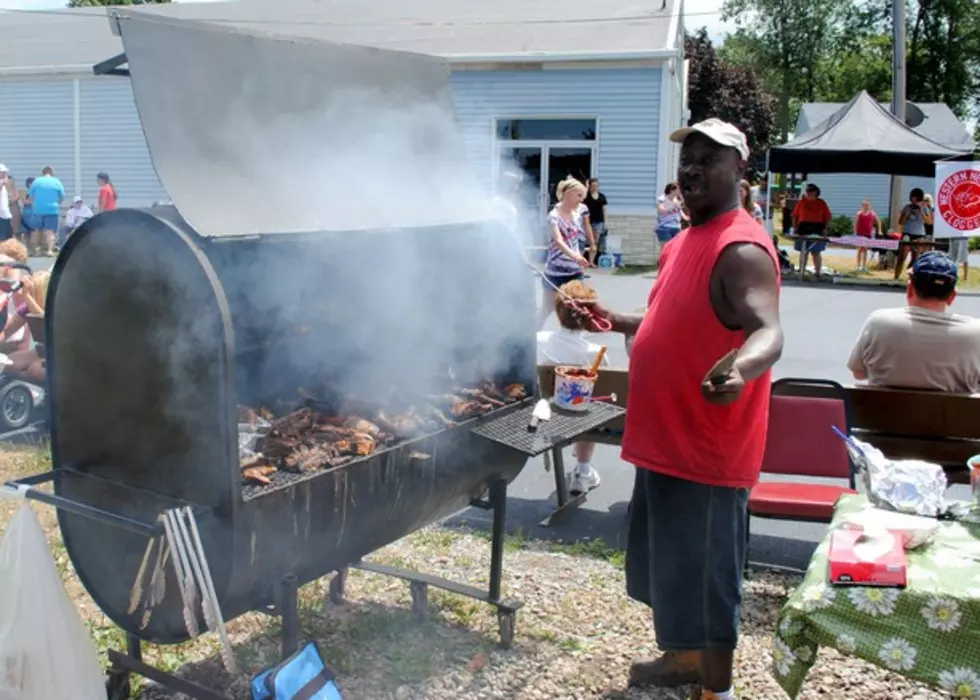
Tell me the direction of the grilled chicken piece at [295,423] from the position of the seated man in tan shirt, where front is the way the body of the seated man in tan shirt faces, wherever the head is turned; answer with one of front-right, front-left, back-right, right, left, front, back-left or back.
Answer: back-left

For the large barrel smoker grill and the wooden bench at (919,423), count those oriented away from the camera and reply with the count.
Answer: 1

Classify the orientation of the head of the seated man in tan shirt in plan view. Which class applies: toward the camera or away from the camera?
away from the camera

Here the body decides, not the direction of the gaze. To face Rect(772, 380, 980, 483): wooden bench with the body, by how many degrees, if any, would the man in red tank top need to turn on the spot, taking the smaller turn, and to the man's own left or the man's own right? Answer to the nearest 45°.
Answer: approximately 180°

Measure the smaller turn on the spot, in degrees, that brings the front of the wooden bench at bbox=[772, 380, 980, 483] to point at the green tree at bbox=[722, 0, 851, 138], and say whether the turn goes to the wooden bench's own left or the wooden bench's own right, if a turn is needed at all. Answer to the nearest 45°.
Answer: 0° — it already faces it

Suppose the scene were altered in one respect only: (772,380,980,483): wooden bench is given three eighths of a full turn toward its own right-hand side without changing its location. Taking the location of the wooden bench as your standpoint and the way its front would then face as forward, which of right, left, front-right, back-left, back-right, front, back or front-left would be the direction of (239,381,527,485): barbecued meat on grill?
right

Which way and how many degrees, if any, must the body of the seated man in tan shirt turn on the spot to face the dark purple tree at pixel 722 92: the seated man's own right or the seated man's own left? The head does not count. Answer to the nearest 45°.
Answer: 0° — they already face it

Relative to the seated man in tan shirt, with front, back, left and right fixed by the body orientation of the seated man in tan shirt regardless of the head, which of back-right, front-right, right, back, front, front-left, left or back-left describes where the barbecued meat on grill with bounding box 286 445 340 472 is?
back-left

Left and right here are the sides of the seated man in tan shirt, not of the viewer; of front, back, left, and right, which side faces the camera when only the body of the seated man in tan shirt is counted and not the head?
back

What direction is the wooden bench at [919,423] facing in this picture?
away from the camera

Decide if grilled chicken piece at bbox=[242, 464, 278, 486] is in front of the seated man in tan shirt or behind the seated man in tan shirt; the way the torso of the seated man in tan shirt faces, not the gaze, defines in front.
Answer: behind

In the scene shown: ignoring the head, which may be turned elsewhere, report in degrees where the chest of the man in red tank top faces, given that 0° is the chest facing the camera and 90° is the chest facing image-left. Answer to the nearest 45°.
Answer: approximately 45°

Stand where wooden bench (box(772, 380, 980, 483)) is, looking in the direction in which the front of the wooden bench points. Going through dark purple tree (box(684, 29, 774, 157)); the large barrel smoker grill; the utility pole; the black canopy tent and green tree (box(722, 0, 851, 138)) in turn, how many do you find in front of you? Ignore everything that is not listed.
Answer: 4

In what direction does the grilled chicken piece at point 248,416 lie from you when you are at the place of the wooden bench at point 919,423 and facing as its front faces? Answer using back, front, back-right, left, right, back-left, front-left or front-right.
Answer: back-left
